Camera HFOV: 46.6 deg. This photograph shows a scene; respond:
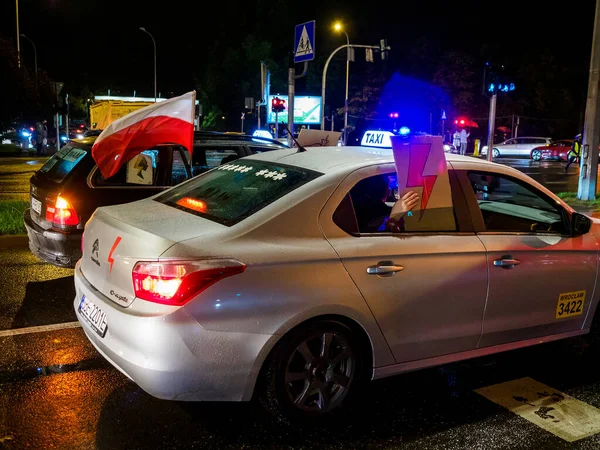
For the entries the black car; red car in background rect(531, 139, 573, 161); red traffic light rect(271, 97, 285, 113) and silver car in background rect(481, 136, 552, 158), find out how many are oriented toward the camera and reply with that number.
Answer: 1

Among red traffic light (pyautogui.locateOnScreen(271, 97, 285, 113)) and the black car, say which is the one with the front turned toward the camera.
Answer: the red traffic light

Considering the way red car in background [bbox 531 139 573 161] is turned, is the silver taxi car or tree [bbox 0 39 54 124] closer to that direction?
the tree

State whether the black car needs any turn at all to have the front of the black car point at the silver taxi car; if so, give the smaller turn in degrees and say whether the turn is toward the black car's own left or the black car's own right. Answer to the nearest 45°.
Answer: approximately 90° to the black car's own right

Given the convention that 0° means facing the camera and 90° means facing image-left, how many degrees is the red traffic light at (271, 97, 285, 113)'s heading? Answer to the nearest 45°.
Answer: approximately 0°

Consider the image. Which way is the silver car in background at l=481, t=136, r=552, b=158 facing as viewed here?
to the viewer's left

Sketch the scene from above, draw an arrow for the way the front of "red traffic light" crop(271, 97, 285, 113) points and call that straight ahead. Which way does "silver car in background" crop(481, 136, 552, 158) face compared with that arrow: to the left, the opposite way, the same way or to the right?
to the right

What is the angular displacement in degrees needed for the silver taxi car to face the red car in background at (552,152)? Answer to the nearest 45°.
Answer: approximately 45° to its left

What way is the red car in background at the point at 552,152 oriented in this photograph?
to the viewer's left

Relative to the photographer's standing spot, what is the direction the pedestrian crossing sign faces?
facing the viewer and to the left of the viewer

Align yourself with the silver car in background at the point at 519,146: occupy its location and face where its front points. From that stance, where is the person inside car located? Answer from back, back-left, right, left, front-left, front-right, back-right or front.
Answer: left

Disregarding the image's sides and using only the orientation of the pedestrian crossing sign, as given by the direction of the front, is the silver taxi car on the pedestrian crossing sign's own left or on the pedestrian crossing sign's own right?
on the pedestrian crossing sign's own left

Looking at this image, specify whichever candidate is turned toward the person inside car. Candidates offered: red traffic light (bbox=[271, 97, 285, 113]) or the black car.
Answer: the red traffic light

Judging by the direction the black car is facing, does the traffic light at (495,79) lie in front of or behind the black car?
in front

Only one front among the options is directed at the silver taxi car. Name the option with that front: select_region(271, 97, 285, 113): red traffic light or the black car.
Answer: the red traffic light

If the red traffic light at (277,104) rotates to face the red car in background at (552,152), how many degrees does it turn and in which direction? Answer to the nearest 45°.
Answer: approximately 135° to its left

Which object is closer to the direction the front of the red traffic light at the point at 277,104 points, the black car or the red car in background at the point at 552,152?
the black car
